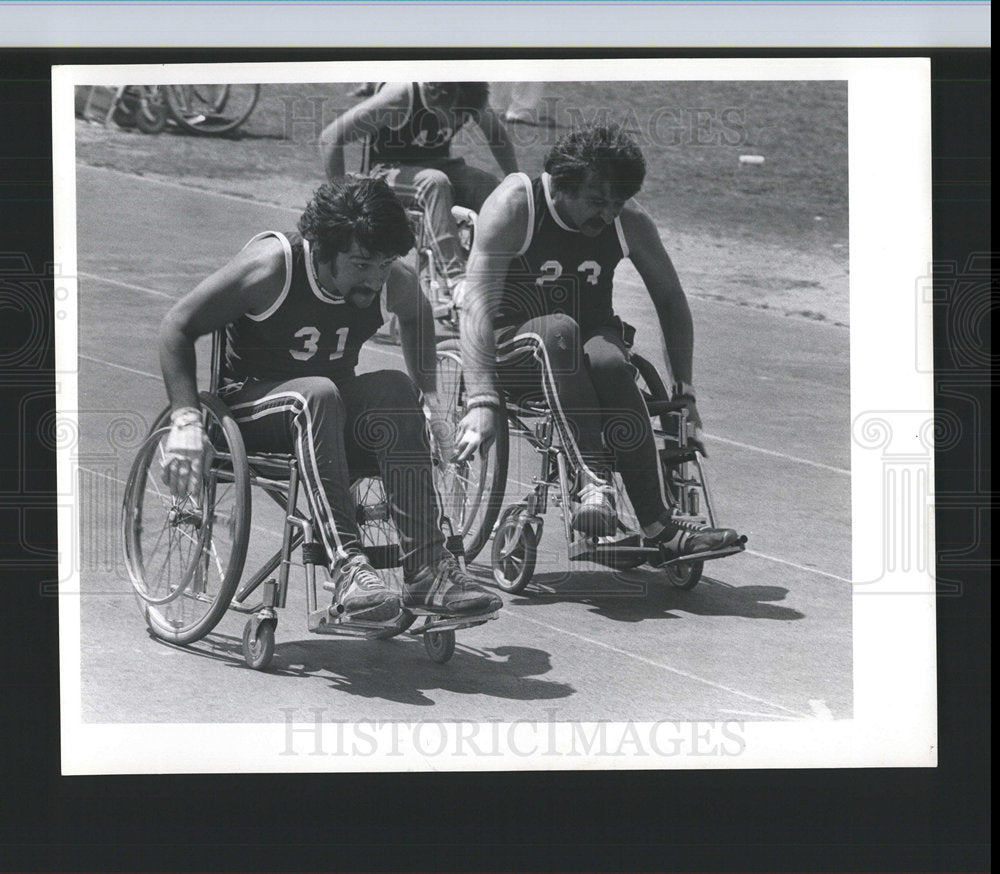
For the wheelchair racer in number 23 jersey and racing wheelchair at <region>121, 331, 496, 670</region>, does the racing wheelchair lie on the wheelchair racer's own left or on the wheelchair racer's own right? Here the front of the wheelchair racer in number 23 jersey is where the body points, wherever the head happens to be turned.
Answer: on the wheelchair racer's own right

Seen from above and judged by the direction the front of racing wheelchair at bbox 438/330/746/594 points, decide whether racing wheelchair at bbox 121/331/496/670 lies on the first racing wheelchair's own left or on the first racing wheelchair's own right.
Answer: on the first racing wheelchair's own right

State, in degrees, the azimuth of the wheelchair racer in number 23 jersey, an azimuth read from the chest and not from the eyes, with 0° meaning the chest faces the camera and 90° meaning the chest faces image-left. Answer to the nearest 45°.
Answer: approximately 315°

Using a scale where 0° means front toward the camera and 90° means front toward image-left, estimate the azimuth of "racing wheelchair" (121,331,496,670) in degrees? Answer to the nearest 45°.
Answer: approximately 315°
